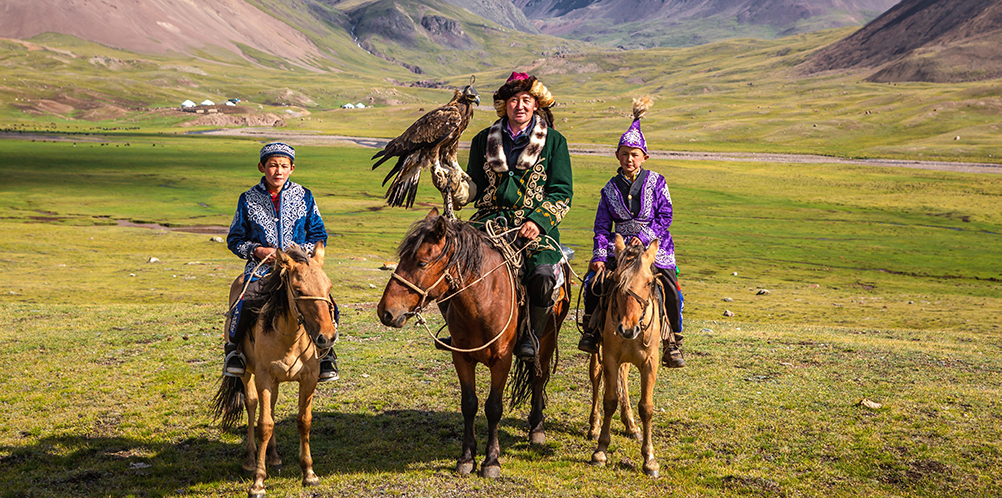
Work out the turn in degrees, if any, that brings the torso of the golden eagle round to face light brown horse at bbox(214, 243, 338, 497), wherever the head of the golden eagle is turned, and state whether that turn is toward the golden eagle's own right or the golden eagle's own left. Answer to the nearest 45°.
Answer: approximately 135° to the golden eagle's own right

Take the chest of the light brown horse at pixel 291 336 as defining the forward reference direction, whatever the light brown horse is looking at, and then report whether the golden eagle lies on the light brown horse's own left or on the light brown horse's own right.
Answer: on the light brown horse's own left

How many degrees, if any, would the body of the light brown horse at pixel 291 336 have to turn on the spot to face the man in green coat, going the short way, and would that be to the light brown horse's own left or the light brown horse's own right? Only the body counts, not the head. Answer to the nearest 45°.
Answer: approximately 45° to the light brown horse's own left

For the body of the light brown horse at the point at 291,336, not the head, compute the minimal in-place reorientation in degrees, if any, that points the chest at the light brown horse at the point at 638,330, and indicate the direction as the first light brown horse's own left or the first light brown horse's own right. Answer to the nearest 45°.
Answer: approximately 45° to the first light brown horse's own left
